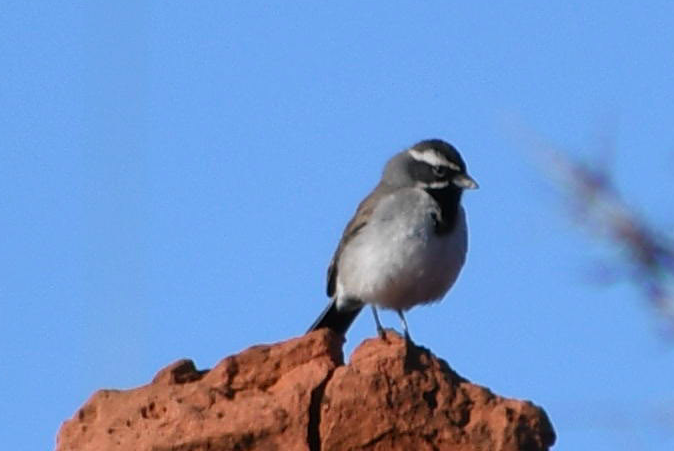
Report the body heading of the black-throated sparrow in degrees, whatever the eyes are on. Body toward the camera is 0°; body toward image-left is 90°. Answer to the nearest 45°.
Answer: approximately 315°
